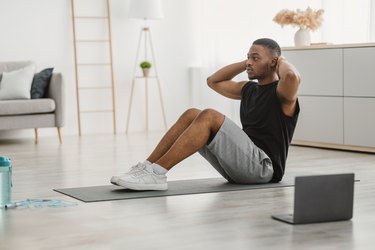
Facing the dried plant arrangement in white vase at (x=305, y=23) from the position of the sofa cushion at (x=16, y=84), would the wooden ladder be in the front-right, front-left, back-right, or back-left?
front-left

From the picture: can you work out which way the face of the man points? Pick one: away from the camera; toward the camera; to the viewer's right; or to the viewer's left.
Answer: to the viewer's left

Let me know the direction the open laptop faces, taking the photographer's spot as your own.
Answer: facing away from the viewer and to the left of the viewer

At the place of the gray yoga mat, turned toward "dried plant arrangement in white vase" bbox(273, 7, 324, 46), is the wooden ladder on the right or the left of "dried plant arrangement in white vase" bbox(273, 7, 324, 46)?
left

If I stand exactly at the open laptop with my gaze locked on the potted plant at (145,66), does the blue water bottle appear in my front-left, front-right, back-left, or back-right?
front-left

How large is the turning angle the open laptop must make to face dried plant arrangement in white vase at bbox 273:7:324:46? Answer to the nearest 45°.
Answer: approximately 45° to its right

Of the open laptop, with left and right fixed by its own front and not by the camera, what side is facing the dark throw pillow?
front

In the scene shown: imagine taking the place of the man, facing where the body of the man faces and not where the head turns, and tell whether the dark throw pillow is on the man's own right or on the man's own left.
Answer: on the man's own right

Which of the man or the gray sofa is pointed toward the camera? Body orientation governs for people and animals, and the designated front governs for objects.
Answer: the gray sofa

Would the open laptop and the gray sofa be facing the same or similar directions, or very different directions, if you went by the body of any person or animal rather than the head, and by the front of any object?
very different directions

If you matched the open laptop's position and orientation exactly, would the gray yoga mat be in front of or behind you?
in front

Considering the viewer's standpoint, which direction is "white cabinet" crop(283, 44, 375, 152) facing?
facing the viewer and to the left of the viewer

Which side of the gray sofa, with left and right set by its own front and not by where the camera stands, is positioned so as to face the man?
front

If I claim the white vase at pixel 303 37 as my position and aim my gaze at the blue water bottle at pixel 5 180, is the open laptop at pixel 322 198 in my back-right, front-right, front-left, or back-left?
front-left

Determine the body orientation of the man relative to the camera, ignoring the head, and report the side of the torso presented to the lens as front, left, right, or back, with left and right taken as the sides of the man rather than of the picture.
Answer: left

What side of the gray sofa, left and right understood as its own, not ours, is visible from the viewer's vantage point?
front

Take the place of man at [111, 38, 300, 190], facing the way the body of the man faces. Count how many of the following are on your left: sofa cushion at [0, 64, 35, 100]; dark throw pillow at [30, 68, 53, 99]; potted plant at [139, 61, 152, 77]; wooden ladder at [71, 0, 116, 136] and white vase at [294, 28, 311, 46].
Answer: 0

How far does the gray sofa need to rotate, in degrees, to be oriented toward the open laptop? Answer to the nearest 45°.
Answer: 0° — it already faces it
